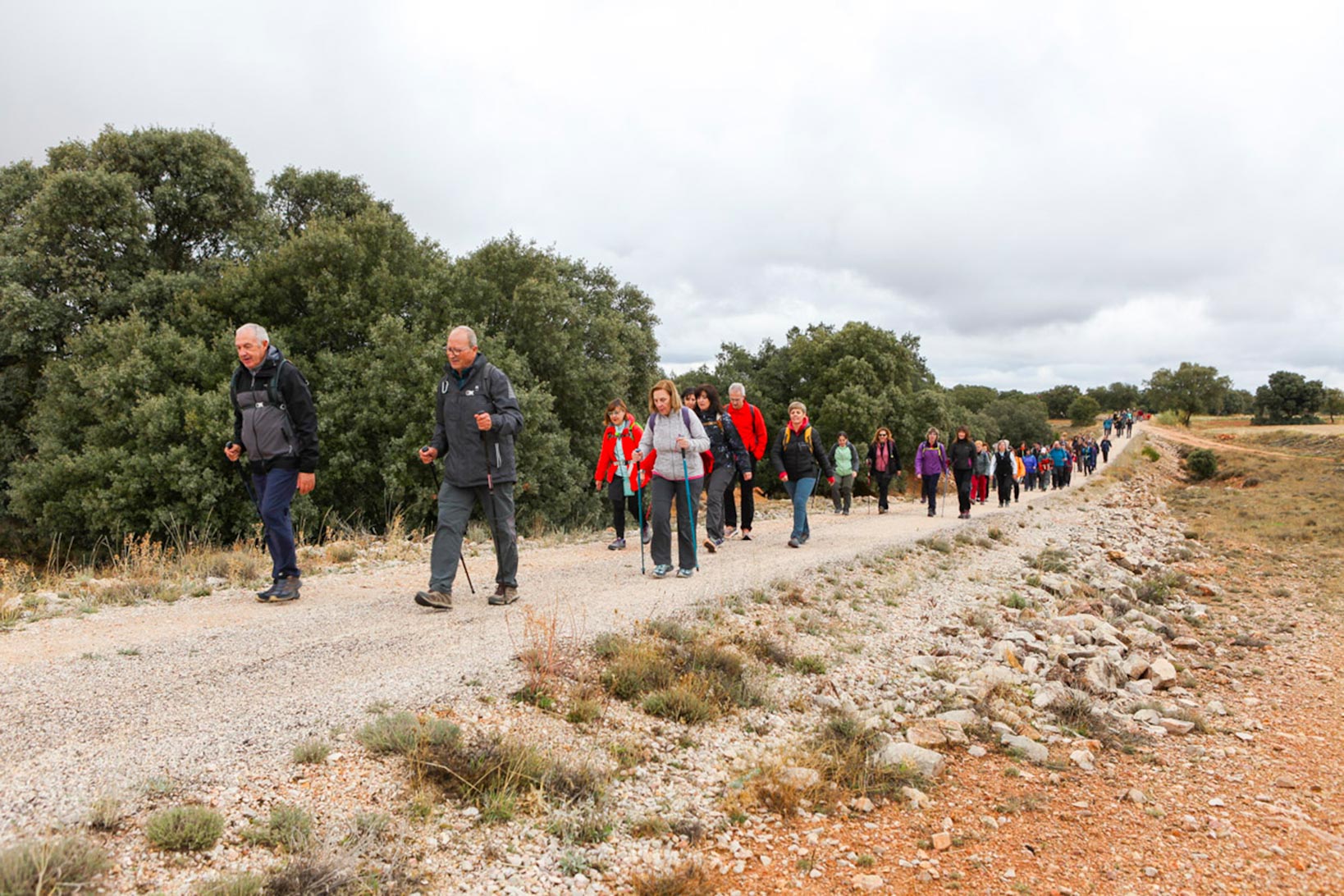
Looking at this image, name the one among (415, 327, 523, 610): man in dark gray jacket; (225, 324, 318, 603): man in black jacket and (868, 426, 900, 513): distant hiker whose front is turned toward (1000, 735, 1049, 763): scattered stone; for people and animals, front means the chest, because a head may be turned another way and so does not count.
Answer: the distant hiker

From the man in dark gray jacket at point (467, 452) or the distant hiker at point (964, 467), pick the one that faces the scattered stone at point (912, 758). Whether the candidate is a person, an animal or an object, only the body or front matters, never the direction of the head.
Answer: the distant hiker

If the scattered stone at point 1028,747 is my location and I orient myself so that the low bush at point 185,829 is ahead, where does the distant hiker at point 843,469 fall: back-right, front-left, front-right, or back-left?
back-right

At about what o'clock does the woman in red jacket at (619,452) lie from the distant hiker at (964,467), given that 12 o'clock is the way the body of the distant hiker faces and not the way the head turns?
The woman in red jacket is roughly at 1 o'clock from the distant hiker.

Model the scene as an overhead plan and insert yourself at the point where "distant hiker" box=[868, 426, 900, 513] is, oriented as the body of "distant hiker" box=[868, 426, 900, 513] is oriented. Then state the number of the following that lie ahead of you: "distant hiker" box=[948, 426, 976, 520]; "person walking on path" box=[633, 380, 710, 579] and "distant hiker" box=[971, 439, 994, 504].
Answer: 1

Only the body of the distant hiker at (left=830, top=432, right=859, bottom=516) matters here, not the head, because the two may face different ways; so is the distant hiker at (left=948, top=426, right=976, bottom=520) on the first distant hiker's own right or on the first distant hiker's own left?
on the first distant hiker's own left

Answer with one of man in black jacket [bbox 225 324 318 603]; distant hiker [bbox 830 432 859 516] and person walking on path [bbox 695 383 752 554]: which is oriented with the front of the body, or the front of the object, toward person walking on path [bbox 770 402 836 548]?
the distant hiker

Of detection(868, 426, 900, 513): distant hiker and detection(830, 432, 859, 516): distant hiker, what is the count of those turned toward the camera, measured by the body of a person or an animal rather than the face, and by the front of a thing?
2

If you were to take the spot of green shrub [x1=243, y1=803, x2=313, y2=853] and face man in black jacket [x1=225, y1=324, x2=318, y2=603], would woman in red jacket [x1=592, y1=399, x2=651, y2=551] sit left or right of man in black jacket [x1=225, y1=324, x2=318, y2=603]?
right

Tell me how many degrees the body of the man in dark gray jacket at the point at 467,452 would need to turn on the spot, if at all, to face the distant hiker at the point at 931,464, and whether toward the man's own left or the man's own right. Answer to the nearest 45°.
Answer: approximately 180°

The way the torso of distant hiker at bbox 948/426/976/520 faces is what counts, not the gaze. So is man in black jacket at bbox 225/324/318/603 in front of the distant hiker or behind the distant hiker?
in front

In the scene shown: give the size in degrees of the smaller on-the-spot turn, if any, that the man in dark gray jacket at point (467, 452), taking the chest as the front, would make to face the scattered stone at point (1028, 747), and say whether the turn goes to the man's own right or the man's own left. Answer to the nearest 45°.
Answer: approximately 90° to the man's own left

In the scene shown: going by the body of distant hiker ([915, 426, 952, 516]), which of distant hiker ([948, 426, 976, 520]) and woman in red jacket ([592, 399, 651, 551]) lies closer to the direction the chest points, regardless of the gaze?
the woman in red jacket

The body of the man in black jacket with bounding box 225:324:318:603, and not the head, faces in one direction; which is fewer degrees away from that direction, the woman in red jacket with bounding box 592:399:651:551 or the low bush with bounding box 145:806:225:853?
the low bush
